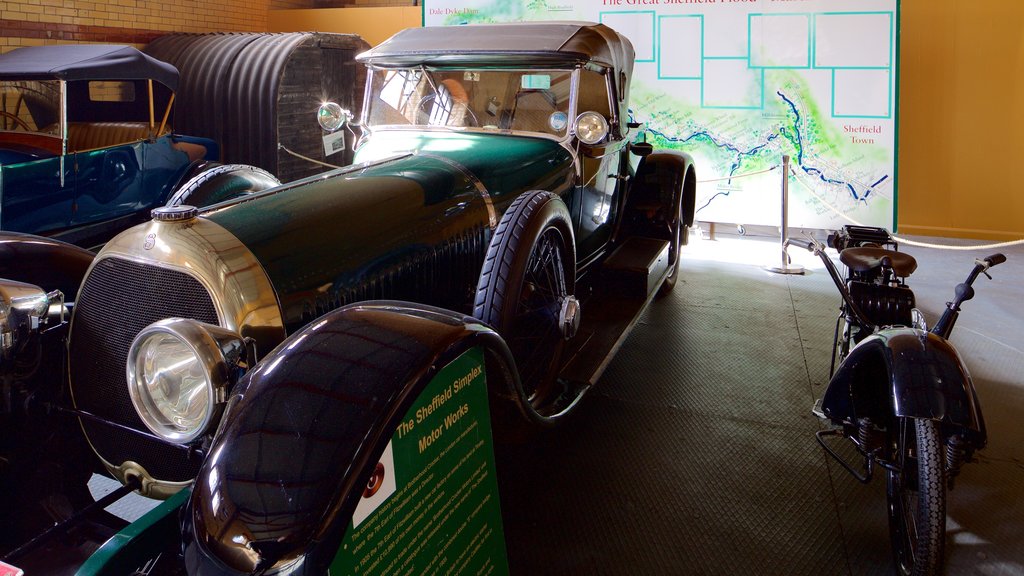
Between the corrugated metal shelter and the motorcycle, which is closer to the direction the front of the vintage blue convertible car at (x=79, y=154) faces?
the motorcycle

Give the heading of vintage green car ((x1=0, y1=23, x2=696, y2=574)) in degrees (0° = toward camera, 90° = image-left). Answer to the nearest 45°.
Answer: approximately 45°

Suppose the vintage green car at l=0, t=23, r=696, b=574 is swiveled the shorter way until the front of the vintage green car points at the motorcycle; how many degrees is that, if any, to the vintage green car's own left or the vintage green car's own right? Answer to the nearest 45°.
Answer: approximately 135° to the vintage green car's own left

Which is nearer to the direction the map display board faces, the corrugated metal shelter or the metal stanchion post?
the metal stanchion post

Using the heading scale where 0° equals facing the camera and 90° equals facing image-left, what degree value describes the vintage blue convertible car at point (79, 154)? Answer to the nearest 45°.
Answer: approximately 45°

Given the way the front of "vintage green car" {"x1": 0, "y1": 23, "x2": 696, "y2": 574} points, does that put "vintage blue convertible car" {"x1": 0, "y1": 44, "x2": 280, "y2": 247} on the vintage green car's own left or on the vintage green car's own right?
on the vintage green car's own right

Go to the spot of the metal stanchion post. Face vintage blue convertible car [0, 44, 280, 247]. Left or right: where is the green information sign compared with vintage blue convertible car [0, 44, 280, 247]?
left

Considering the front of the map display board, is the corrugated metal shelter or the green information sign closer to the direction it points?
the green information sign

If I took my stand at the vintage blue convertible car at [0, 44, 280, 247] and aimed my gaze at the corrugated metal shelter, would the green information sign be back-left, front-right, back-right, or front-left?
back-right

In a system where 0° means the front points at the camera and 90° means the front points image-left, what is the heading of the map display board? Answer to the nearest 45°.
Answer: approximately 0°
